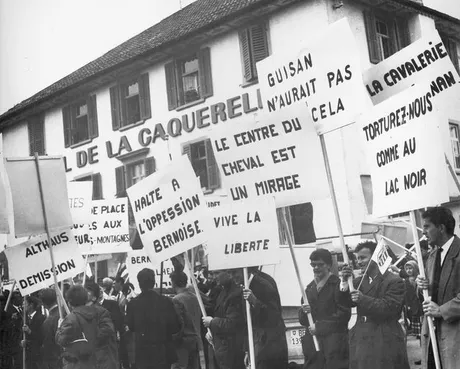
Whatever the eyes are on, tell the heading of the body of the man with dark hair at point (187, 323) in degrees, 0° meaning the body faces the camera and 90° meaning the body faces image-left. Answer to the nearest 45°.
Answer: approximately 135°

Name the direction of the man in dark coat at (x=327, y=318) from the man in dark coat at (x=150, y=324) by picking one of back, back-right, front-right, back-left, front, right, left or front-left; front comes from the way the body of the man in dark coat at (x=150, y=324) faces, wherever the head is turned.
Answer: back-right

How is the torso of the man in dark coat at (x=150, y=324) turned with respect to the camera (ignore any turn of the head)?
away from the camera

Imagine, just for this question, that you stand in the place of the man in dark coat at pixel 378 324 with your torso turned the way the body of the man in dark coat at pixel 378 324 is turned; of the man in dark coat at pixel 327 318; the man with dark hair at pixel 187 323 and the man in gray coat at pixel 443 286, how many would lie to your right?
2

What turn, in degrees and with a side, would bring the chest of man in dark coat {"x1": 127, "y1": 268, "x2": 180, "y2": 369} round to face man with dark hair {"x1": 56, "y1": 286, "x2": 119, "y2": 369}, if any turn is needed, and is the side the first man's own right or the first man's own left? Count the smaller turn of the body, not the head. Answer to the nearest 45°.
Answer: approximately 135° to the first man's own left
